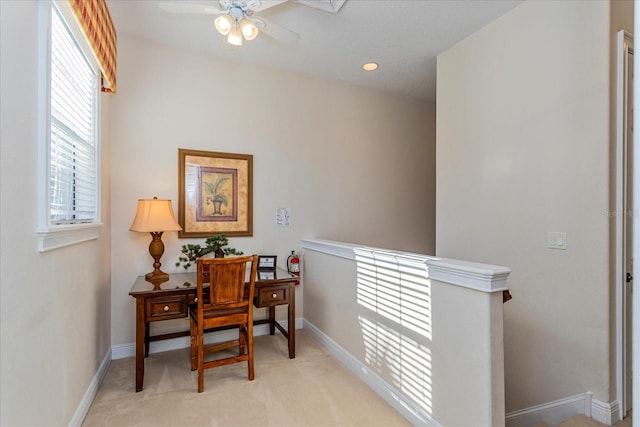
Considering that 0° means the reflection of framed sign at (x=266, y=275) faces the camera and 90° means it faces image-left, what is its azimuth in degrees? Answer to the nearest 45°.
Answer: approximately 0°

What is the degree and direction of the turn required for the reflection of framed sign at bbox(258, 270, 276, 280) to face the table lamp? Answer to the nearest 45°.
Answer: approximately 90° to its right

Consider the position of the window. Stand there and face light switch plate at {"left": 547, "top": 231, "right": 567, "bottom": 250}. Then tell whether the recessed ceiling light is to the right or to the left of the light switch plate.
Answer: left

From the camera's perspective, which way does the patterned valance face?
to the viewer's right
